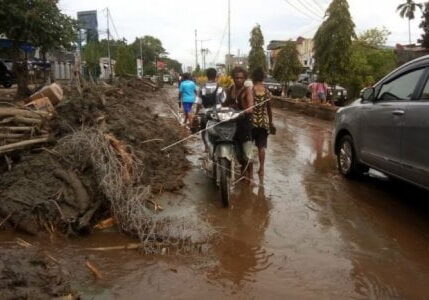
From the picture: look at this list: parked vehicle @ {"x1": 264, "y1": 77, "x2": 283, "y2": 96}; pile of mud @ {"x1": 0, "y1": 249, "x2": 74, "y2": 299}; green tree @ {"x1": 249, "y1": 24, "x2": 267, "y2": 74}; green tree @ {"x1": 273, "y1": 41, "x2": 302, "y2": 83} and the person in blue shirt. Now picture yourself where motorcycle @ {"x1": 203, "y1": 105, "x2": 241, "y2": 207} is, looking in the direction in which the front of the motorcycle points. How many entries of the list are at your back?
4

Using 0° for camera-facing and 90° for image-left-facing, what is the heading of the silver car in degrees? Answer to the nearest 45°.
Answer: approximately 135°

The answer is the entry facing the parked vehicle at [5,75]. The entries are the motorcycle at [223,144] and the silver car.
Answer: the silver car

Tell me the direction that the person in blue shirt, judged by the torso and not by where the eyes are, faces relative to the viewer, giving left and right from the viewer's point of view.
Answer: facing away from the viewer

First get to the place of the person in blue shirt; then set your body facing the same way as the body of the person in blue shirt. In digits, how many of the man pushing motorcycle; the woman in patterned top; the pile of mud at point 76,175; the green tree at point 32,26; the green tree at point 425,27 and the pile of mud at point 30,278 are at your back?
4

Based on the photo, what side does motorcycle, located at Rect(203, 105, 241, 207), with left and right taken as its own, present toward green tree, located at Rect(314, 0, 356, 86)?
back

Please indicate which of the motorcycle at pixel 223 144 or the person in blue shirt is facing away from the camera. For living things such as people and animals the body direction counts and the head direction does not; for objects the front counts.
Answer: the person in blue shirt
